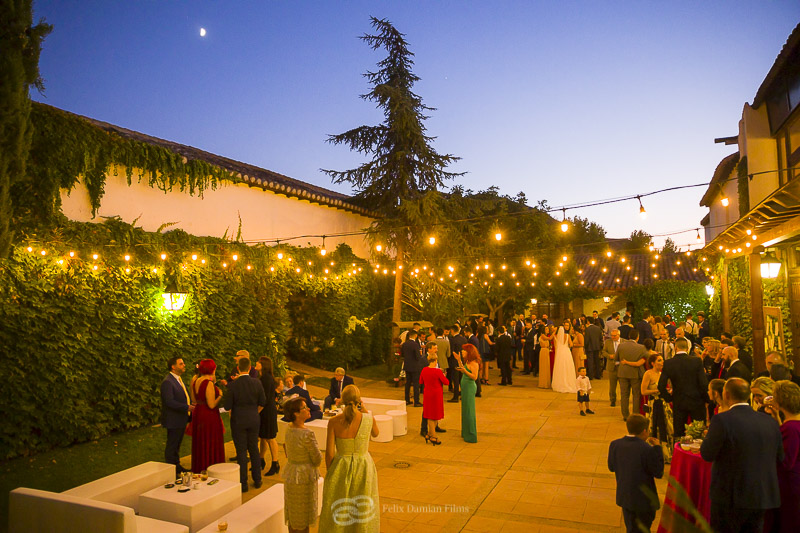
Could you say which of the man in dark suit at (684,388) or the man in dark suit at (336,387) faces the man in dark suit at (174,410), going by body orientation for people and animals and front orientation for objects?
the man in dark suit at (336,387)

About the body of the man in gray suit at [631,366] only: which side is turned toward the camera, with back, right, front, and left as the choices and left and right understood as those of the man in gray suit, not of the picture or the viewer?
back

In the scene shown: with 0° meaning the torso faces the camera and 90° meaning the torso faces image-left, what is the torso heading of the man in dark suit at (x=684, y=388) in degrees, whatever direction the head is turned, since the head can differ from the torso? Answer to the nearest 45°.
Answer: approximately 180°

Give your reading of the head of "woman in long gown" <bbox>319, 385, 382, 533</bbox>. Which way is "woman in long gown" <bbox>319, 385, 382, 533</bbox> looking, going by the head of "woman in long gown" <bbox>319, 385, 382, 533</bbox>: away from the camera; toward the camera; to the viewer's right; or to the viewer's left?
away from the camera

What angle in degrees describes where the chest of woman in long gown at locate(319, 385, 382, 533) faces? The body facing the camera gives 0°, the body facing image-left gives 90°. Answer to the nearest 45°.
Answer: approximately 180°

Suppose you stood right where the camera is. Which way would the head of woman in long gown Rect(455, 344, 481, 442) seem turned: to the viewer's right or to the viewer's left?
to the viewer's left

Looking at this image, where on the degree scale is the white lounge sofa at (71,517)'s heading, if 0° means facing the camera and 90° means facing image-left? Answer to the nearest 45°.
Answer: approximately 225°

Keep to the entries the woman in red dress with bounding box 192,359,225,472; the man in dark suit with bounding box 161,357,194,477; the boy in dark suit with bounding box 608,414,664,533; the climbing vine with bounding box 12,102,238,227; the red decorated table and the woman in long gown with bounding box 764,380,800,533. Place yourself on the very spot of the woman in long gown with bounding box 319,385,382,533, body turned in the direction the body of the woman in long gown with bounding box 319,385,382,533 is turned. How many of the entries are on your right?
3

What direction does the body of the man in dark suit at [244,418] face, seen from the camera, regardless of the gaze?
away from the camera
